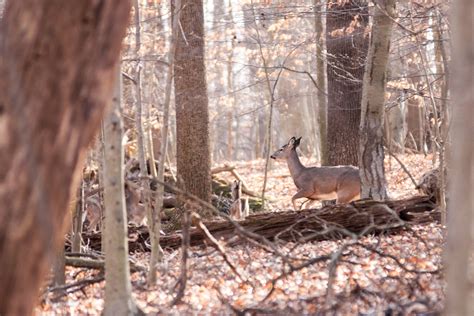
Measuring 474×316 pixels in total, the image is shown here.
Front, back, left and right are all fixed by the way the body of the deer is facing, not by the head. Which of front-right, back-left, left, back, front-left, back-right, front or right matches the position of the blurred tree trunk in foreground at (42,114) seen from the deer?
left

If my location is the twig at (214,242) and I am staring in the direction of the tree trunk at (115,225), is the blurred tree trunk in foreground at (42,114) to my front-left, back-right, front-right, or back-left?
front-left

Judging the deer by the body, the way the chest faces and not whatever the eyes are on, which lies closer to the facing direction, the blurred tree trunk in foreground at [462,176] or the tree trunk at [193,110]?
the tree trunk

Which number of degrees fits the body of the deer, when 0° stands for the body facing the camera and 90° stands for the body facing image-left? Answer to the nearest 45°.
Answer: approximately 90°

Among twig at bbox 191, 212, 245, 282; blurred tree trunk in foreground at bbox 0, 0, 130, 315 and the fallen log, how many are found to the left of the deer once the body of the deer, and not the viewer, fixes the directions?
3

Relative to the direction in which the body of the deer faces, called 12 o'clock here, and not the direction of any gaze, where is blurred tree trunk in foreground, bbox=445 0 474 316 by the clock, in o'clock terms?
The blurred tree trunk in foreground is roughly at 9 o'clock from the deer.

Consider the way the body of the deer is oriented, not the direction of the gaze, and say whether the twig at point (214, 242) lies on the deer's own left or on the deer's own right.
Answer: on the deer's own left

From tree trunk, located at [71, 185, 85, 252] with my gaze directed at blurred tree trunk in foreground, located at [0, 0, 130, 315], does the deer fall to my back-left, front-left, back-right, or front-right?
back-left

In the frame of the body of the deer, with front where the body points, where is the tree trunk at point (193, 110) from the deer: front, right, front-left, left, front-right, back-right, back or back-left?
front-left

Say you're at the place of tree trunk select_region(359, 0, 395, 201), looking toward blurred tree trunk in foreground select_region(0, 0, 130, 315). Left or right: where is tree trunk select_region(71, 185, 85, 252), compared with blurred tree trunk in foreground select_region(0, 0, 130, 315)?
right
